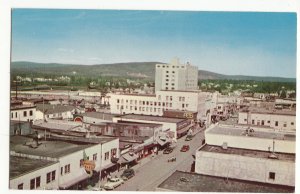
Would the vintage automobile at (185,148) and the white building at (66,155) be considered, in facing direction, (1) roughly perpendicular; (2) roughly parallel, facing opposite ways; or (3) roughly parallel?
roughly perpendicular

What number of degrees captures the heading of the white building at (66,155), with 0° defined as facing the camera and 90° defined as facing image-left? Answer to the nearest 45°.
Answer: approximately 315°

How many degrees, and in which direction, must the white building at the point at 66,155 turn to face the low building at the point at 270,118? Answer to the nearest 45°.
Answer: approximately 45° to its left

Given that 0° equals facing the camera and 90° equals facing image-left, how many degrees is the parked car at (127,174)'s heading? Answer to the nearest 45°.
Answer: approximately 45°
